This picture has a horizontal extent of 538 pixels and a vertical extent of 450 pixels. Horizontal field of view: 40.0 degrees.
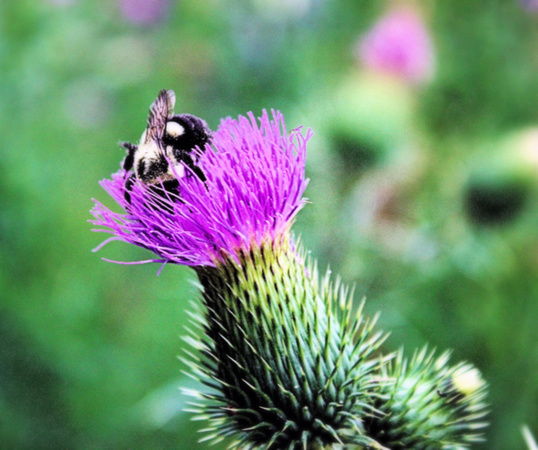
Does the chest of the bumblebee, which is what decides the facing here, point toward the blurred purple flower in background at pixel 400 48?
no
